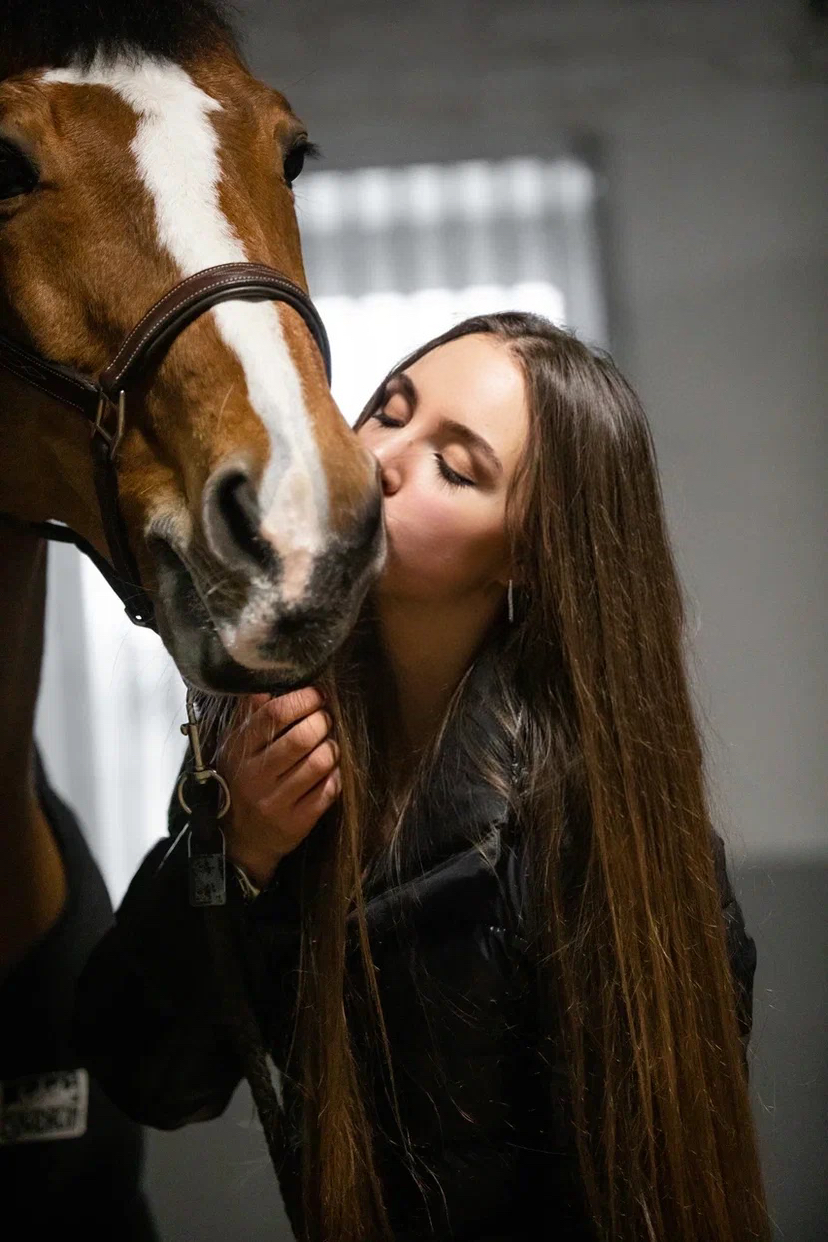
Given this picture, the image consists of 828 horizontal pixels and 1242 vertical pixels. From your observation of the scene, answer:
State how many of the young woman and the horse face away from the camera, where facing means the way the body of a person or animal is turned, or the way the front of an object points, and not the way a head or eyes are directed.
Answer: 0

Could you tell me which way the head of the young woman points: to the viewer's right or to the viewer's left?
to the viewer's left

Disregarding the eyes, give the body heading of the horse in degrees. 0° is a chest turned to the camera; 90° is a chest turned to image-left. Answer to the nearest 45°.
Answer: approximately 315°

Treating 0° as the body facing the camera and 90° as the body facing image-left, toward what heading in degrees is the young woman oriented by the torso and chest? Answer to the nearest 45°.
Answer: approximately 45°

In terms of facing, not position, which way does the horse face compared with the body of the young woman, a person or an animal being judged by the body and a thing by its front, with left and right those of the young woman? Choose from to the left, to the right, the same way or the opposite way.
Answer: to the left
